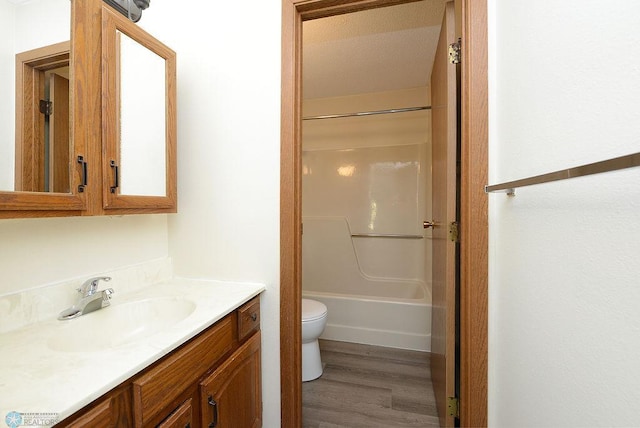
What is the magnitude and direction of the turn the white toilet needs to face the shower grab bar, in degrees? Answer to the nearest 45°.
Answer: approximately 45° to its left

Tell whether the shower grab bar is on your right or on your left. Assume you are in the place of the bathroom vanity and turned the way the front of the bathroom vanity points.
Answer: on your left

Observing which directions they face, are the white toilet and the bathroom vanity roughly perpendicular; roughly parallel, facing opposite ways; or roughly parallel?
roughly parallel

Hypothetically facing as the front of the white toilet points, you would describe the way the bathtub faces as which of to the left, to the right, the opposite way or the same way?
to the right

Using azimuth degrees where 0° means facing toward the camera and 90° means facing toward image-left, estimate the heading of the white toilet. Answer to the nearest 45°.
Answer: approximately 270°

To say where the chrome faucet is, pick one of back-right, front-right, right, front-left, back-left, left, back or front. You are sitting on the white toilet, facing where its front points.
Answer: back-right

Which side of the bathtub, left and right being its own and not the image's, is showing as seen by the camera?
front

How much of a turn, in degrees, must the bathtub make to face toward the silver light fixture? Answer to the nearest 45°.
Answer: approximately 45° to its right

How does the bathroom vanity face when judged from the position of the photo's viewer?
facing the viewer and to the right of the viewer

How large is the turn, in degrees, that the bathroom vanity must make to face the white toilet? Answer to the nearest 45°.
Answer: approximately 90° to its left

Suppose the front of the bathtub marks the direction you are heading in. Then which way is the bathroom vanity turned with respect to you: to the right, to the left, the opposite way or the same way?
to the left

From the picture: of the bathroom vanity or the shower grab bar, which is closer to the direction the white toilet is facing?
the shower grab bar

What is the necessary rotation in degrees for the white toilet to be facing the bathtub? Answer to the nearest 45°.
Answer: approximately 45° to its left
